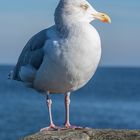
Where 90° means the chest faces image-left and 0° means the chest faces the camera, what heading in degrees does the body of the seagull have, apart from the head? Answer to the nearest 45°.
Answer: approximately 315°
